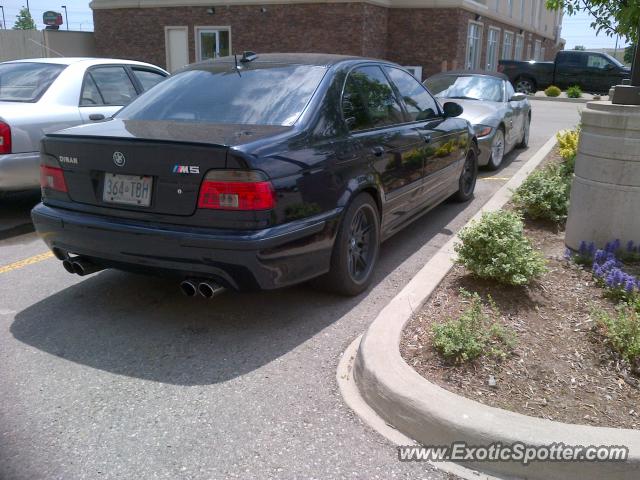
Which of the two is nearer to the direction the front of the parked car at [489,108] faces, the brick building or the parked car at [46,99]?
the parked car

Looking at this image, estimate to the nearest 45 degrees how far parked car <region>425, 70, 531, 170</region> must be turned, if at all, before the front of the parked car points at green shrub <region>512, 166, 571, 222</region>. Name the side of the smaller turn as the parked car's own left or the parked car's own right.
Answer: approximately 45° to the parked car's own left

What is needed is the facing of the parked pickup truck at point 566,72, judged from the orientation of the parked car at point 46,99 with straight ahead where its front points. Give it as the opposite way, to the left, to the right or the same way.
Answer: to the right

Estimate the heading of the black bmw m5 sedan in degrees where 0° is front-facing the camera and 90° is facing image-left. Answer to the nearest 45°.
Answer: approximately 225°

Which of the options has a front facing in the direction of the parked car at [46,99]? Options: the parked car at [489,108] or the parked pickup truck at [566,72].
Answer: the parked car at [489,108]

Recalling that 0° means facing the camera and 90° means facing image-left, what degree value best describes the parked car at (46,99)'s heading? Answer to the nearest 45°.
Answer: approximately 225°

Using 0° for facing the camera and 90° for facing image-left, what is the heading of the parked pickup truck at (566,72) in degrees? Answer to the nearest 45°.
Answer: approximately 270°

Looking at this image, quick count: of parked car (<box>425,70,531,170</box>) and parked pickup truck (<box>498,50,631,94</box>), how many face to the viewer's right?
1

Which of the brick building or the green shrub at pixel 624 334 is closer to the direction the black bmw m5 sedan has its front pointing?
the brick building

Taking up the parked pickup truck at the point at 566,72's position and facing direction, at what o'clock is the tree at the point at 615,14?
The tree is roughly at 3 o'clock from the parked pickup truck.

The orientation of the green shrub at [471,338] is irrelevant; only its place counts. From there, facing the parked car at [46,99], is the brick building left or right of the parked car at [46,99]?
right

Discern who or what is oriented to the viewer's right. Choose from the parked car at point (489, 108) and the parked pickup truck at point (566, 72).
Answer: the parked pickup truck at point (566, 72)

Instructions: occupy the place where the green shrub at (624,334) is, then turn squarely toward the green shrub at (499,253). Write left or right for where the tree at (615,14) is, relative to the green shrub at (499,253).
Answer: right
